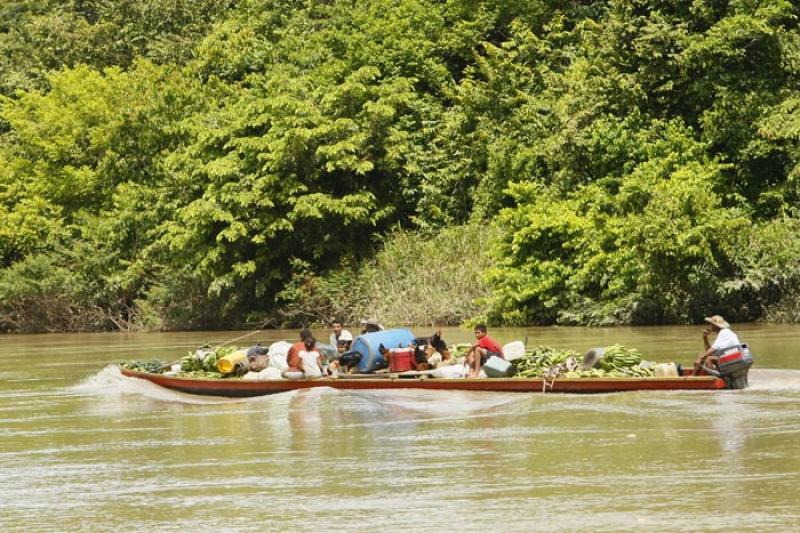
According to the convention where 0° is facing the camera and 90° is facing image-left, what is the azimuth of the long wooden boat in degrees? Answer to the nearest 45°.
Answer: approximately 90°

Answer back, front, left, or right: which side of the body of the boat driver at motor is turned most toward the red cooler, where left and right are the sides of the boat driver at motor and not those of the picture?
front

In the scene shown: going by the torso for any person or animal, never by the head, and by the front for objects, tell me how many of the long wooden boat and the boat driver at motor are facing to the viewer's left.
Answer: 2

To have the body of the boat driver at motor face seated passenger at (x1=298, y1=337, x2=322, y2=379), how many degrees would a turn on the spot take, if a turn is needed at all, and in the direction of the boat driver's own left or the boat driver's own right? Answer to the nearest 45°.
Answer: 0° — they already face them

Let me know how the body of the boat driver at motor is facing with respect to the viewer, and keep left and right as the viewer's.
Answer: facing to the left of the viewer

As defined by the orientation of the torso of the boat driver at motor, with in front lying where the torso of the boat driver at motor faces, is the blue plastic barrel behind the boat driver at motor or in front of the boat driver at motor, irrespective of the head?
in front

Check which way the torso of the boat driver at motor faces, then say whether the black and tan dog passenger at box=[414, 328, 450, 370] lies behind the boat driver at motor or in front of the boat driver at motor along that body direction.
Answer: in front

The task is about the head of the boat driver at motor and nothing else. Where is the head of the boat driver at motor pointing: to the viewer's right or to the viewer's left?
to the viewer's left

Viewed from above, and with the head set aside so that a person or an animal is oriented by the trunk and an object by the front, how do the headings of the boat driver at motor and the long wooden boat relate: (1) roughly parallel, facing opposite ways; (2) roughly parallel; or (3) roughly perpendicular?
roughly parallel
